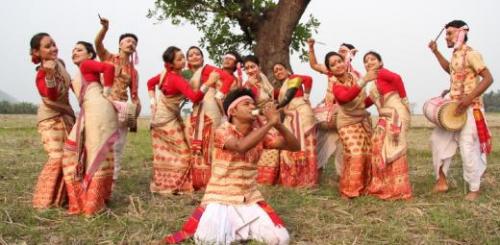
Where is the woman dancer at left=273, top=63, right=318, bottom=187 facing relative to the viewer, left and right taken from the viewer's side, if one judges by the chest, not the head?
facing the viewer and to the left of the viewer

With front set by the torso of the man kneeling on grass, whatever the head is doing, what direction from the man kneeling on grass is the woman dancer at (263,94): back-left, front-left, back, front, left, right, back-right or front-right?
back-left

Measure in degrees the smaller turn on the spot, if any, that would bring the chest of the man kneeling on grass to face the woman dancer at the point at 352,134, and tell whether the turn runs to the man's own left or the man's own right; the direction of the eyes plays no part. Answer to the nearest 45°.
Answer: approximately 90° to the man's own left

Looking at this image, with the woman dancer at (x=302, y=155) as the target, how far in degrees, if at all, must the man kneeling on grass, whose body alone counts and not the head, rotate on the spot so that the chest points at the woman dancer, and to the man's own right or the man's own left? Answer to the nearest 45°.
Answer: approximately 135° to the man's own left

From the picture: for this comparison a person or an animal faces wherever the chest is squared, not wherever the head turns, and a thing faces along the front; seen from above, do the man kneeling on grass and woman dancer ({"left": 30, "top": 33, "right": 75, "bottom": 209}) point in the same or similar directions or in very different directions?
same or similar directions

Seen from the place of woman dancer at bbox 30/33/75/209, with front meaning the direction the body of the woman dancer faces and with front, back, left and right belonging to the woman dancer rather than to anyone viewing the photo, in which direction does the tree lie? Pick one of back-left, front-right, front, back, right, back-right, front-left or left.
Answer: left

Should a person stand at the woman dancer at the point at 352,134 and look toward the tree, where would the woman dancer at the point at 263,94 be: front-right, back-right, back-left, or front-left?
front-left

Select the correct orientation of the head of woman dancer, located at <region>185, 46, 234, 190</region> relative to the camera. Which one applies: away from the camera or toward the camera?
toward the camera

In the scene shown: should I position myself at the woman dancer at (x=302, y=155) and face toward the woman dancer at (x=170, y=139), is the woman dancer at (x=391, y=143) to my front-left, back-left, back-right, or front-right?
back-left

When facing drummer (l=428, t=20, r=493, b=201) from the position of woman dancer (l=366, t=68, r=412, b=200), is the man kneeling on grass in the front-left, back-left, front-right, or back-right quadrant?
back-right

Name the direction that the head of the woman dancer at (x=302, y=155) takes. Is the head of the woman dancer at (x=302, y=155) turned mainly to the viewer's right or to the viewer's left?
to the viewer's left

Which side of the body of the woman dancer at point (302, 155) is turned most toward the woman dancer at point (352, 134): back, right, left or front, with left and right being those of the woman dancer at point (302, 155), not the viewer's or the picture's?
left

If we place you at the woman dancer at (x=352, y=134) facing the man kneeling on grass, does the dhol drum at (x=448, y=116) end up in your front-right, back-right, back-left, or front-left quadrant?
back-left

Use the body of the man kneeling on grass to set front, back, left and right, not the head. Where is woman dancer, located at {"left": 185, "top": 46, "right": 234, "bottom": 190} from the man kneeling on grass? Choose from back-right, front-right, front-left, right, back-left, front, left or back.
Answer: back-left
